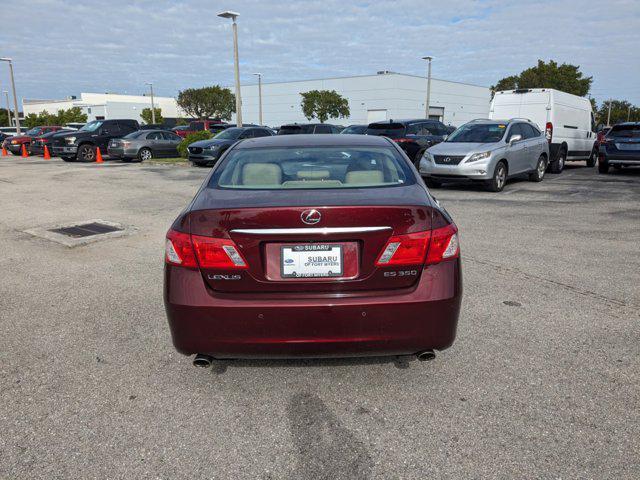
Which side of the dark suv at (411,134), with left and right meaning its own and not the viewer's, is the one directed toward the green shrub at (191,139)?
left

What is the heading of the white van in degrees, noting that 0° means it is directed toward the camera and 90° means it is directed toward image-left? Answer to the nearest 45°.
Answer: approximately 225°

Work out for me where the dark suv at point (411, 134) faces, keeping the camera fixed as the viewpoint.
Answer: facing away from the viewer and to the right of the viewer

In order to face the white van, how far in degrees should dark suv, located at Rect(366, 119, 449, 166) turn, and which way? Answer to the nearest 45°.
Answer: approximately 45° to its right

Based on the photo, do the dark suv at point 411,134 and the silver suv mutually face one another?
no

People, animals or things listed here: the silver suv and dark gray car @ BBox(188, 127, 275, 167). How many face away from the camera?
0

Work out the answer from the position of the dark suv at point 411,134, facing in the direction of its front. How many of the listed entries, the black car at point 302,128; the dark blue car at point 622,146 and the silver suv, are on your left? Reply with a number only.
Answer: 1

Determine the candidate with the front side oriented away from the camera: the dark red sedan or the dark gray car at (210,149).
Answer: the dark red sedan

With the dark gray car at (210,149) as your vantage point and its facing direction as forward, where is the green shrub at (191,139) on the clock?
The green shrub is roughly at 4 o'clock from the dark gray car.

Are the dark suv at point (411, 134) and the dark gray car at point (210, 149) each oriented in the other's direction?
no

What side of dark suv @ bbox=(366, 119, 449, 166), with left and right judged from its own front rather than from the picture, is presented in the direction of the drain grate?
back

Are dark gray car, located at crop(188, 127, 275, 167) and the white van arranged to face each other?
no

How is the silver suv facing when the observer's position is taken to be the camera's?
facing the viewer and to the left of the viewer

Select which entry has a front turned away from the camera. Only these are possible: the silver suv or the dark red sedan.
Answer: the dark red sedan

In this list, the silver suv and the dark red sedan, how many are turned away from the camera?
1

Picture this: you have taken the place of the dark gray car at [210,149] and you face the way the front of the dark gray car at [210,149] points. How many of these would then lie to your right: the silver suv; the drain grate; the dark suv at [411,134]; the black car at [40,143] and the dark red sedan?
1

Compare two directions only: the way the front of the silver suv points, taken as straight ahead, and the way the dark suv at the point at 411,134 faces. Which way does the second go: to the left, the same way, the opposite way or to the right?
the opposite way

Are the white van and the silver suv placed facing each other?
no

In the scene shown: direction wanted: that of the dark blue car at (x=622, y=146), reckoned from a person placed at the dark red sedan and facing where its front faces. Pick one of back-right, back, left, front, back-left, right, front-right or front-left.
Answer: front-right

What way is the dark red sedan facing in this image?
away from the camera

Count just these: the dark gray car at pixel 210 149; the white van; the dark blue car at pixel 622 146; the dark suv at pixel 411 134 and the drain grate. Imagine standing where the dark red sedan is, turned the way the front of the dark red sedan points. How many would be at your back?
0
